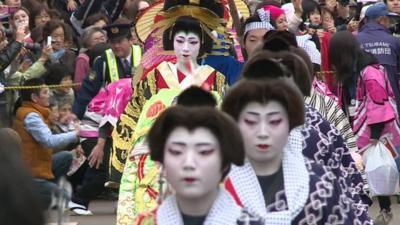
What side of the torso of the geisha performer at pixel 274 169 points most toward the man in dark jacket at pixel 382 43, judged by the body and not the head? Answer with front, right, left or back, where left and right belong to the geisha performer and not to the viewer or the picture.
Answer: back

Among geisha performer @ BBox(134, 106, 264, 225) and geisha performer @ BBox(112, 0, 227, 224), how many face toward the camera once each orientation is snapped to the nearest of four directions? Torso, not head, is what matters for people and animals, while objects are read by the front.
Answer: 2

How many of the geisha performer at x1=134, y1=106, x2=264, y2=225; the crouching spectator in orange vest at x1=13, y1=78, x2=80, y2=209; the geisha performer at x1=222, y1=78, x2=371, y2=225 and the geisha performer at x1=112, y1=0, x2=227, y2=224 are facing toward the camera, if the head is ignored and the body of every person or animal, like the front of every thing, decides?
3

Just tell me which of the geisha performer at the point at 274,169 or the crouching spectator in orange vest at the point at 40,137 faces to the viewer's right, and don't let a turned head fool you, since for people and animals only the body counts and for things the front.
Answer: the crouching spectator in orange vest

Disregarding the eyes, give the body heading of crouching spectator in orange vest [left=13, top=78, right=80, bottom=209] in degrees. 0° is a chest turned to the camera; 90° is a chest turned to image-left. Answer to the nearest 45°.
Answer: approximately 270°

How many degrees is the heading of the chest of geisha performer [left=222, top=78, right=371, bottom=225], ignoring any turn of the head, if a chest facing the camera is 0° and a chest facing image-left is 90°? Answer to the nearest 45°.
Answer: approximately 0°

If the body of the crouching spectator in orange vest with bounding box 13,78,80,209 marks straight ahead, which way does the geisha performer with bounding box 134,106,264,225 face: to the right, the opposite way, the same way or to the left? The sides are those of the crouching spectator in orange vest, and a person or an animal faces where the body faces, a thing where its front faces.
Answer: to the right

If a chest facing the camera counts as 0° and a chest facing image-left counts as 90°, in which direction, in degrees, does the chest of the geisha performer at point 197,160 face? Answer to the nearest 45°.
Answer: approximately 0°

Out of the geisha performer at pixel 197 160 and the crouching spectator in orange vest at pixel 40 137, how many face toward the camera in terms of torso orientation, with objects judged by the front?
1
